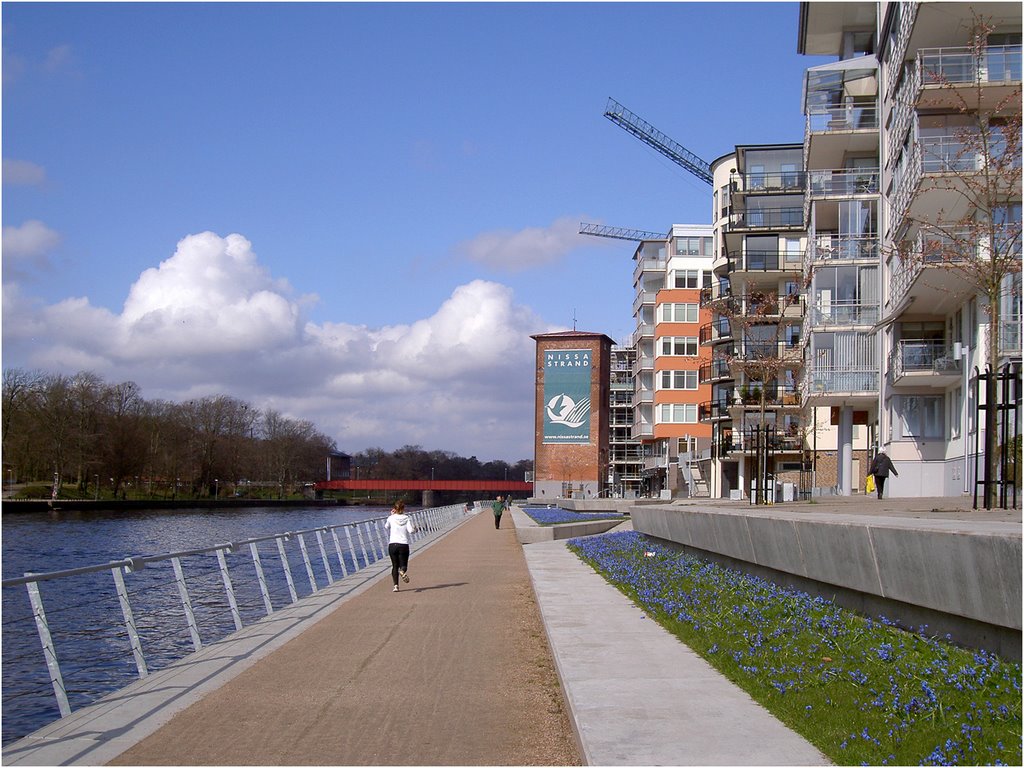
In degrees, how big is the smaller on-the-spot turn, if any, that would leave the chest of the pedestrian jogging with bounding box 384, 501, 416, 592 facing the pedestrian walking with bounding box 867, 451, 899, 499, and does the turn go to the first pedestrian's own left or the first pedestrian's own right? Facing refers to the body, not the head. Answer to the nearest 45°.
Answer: approximately 45° to the first pedestrian's own right

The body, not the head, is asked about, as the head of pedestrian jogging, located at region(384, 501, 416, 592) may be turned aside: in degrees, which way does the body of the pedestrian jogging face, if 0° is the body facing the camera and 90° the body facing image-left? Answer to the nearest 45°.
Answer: approximately 180°

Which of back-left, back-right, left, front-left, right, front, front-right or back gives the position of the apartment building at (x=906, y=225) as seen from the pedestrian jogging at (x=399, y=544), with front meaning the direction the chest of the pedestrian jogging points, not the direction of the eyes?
front-right

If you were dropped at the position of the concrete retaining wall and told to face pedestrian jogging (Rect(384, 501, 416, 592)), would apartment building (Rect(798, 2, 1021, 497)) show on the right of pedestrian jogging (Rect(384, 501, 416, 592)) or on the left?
right
